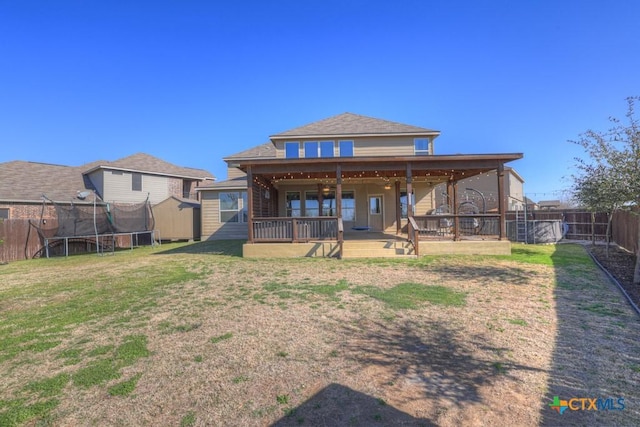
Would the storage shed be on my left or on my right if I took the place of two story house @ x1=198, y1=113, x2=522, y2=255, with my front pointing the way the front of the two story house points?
on my left

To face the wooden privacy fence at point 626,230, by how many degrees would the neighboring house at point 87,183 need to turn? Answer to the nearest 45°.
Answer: approximately 135° to its right

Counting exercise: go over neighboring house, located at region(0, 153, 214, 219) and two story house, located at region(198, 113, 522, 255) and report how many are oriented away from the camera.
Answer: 2

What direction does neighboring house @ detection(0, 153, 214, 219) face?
away from the camera

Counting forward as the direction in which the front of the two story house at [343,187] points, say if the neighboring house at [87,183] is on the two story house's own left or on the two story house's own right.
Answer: on the two story house's own left

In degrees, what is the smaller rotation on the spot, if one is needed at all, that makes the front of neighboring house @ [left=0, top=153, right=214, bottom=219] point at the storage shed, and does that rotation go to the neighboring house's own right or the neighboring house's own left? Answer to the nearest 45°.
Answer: approximately 135° to the neighboring house's own right

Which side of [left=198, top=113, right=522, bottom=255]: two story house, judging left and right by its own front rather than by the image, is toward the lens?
back

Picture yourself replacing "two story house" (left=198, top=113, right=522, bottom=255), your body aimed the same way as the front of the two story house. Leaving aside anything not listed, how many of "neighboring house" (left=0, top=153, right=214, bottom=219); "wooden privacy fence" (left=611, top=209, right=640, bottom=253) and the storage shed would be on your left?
2
